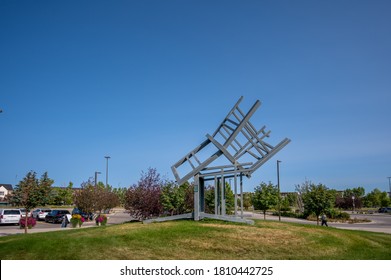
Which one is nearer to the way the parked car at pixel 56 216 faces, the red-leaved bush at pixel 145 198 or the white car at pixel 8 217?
the white car

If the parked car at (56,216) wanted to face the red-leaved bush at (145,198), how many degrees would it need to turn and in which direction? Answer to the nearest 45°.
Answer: approximately 90° to its left

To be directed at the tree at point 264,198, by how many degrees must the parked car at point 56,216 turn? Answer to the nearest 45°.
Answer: approximately 135° to its left

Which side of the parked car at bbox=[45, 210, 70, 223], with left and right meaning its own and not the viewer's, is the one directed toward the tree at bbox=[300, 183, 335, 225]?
left

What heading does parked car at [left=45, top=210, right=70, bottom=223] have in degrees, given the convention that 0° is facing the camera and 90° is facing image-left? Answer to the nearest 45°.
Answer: approximately 45°
